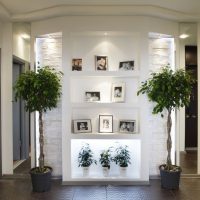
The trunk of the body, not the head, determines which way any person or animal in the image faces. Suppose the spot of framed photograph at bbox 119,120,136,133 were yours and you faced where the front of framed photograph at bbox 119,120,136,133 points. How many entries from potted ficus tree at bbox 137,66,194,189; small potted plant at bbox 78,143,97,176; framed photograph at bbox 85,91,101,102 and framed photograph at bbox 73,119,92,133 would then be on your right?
3

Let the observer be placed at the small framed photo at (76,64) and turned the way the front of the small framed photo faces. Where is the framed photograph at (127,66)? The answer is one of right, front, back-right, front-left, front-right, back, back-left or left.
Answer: left

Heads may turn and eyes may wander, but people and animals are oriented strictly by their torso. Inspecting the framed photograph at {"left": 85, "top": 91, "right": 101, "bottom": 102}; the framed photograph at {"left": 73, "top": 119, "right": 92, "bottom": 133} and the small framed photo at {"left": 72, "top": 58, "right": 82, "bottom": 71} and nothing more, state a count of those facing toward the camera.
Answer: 3

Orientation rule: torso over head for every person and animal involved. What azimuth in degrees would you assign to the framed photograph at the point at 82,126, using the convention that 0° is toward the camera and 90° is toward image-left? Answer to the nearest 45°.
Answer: approximately 0°

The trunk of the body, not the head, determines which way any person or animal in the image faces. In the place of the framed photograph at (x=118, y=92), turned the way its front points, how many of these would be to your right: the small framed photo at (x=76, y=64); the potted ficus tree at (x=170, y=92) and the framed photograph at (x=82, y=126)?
2

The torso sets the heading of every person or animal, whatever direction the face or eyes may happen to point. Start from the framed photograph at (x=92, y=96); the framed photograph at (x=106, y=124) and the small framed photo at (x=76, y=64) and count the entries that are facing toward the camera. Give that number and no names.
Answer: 3

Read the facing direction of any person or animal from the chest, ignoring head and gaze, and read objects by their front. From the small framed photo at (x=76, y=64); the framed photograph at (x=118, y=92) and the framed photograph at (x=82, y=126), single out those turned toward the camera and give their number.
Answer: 3
